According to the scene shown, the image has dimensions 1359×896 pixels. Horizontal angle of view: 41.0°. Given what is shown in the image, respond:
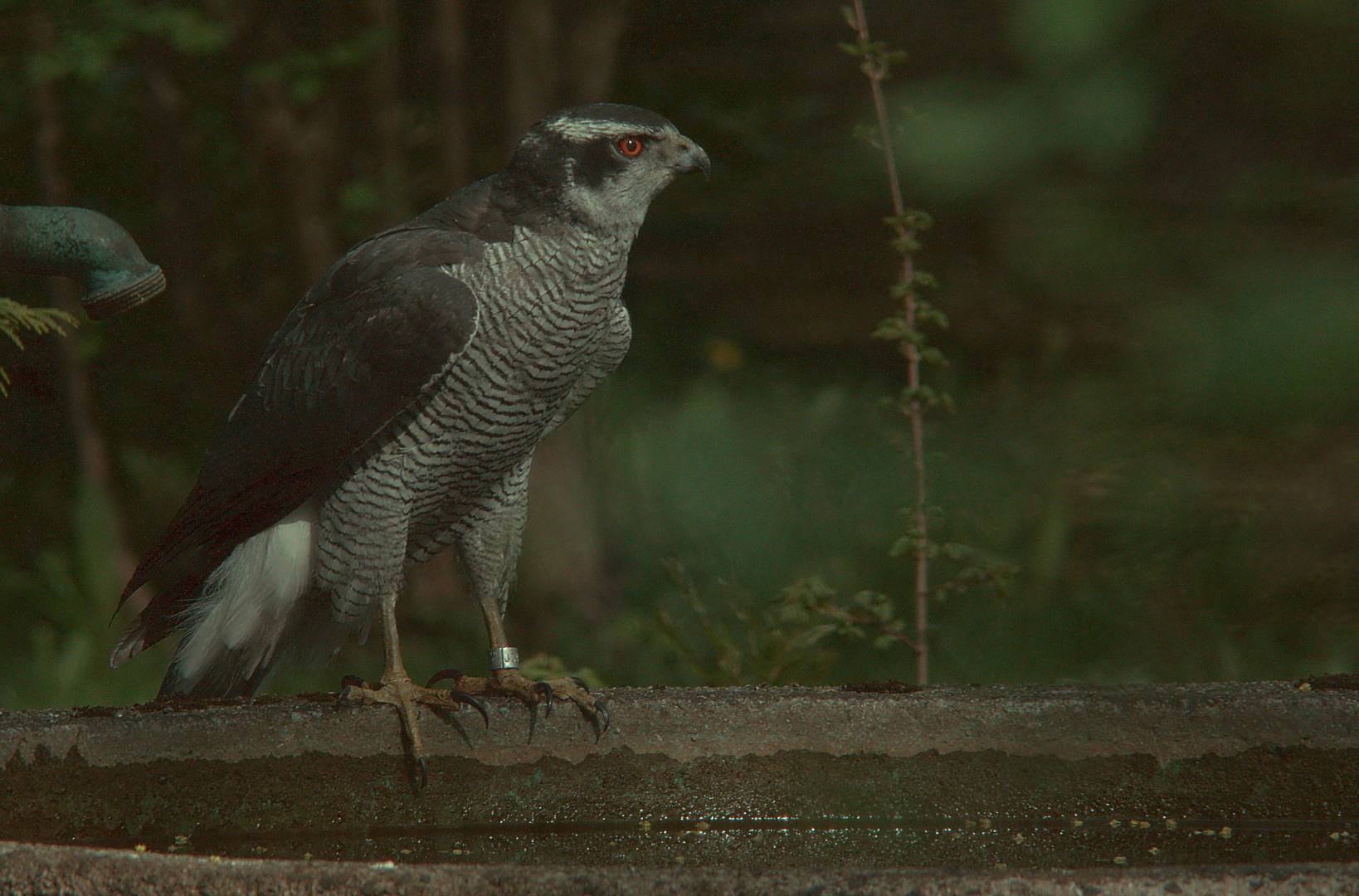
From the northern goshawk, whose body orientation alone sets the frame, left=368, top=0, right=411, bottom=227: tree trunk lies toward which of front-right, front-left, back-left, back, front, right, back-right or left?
back-left

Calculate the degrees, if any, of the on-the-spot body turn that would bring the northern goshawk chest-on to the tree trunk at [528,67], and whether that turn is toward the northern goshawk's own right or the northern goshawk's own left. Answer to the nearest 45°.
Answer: approximately 135° to the northern goshawk's own left

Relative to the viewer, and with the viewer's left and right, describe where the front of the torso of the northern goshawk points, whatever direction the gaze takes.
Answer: facing the viewer and to the right of the viewer

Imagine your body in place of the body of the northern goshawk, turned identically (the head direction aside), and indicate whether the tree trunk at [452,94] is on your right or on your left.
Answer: on your left
